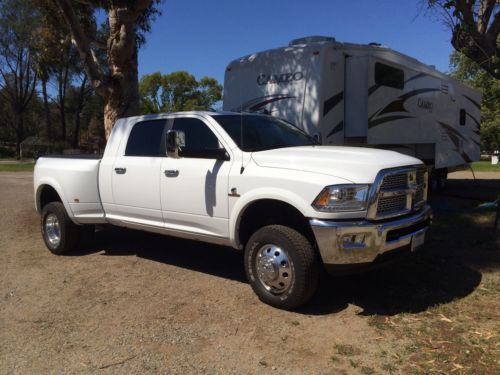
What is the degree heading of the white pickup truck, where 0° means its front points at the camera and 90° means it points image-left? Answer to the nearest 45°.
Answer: approximately 315°

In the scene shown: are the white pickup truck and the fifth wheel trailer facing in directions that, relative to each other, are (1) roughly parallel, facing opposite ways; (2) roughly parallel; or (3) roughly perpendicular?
roughly perpendicular

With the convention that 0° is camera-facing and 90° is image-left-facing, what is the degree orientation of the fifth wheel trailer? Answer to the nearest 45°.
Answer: approximately 45°

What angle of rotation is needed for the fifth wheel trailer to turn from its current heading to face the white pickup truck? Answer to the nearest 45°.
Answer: approximately 45° to its left

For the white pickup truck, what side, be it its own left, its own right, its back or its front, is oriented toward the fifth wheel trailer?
left
